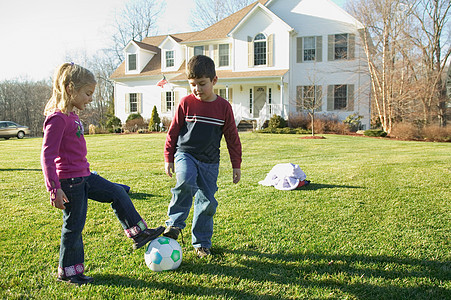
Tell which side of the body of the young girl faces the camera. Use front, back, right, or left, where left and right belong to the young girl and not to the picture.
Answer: right

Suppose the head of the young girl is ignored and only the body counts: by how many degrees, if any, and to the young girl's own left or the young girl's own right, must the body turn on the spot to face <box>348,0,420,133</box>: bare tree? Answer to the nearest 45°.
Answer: approximately 45° to the young girl's own left

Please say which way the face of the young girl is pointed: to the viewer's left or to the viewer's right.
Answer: to the viewer's right

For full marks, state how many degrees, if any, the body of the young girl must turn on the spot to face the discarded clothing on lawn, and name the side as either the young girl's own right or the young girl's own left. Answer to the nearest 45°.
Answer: approximately 45° to the young girl's own left

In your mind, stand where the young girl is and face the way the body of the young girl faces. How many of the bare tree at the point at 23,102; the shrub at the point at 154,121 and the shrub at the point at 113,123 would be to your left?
3

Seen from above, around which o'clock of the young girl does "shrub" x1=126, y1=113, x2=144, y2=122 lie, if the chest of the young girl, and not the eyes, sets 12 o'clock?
The shrub is roughly at 9 o'clock from the young girl.
